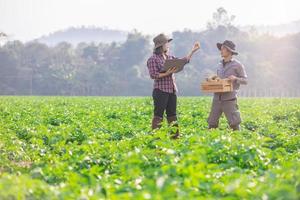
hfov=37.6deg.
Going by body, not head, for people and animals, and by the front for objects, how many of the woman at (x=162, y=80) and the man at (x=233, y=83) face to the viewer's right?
1

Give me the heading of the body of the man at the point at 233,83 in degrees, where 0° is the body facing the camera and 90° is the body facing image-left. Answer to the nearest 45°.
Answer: approximately 45°

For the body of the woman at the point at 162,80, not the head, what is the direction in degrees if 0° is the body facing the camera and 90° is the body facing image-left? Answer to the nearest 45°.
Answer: approximately 270°

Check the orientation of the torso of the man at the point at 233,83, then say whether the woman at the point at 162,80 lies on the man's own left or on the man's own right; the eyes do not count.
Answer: on the man's own right

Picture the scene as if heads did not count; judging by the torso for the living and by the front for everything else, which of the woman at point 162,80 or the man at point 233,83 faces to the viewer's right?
the woman at point 162,80

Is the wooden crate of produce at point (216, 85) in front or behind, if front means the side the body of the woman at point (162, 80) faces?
in front

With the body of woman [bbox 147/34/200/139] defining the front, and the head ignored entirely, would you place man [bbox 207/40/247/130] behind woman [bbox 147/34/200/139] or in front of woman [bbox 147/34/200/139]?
in front
